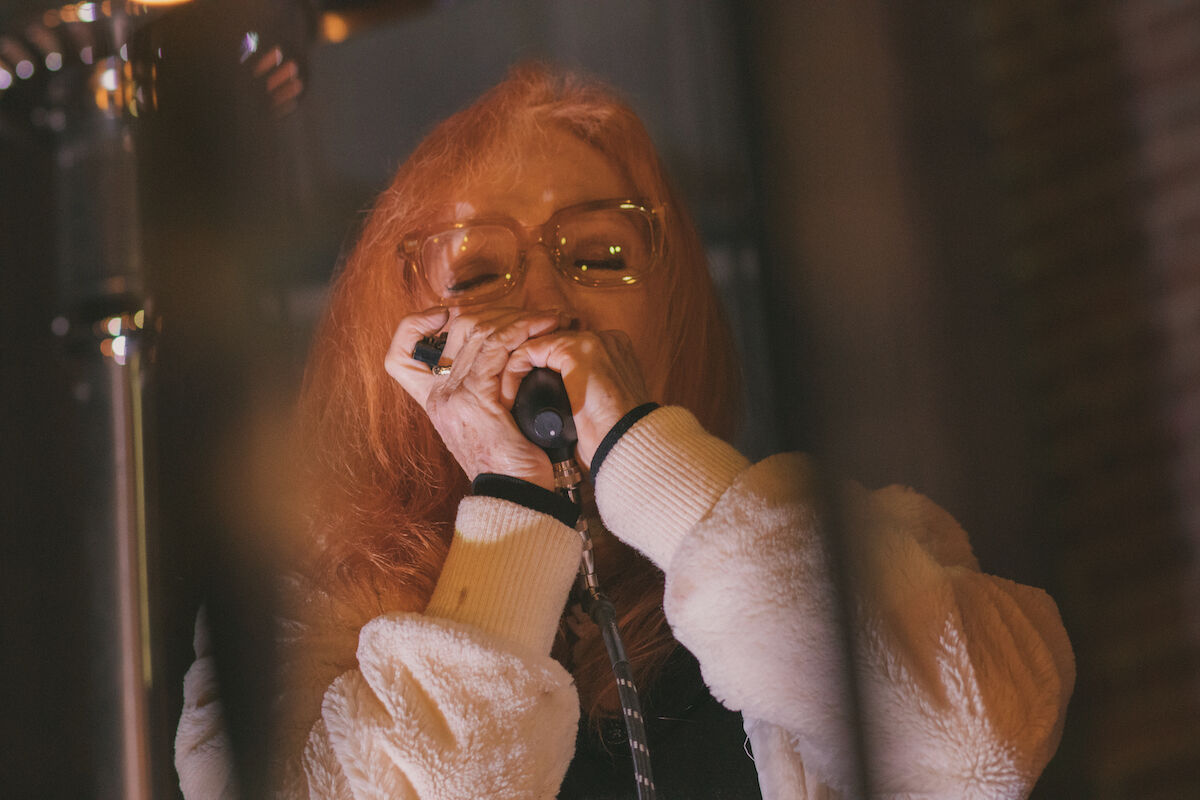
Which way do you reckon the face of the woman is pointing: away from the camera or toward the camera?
toward the camera

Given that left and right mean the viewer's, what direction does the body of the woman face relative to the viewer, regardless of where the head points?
facing the viewer
